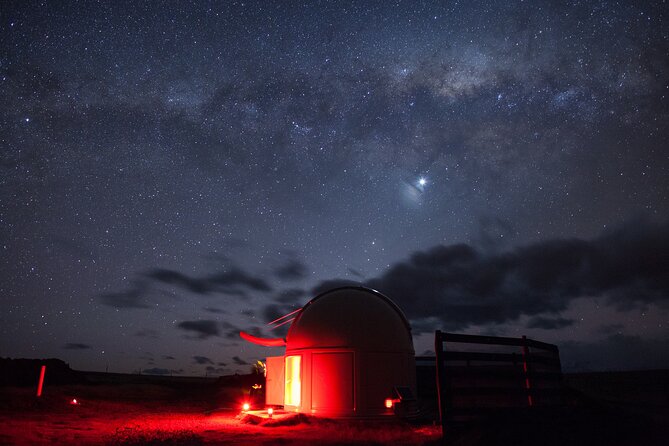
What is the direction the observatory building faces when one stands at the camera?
facing the viewer and to the left of the viewer
